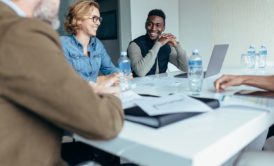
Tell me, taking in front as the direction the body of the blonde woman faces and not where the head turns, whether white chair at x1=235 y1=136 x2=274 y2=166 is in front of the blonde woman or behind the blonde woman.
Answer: in front

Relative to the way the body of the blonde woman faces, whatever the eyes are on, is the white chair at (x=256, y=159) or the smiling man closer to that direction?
the white chair

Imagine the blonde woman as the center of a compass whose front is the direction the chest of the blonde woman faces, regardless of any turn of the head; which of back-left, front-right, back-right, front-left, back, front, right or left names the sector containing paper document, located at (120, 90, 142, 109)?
front-right

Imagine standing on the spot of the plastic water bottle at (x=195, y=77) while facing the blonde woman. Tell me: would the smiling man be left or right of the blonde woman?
right

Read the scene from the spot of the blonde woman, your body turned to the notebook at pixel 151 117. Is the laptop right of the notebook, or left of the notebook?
left

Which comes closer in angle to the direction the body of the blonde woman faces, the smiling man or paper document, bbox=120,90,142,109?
the paper document

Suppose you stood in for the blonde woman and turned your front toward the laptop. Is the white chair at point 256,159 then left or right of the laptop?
right

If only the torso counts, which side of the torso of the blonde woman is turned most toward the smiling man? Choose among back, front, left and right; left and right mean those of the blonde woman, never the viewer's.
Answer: left

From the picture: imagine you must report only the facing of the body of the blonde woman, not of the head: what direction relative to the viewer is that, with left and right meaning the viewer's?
facing the viewer and to the right of the viewer

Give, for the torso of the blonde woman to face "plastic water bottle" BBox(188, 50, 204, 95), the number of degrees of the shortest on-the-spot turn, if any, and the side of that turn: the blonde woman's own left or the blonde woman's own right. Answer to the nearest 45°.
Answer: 0° — they already face it

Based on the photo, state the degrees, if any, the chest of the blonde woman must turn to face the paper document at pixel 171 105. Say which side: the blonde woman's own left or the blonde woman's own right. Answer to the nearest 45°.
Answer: approximately 45° to the blonde woman's own right

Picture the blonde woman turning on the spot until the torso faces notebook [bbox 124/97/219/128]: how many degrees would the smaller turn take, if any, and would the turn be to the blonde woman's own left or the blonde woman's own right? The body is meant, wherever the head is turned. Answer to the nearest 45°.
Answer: approximately 45° to the blonde woman's own right
